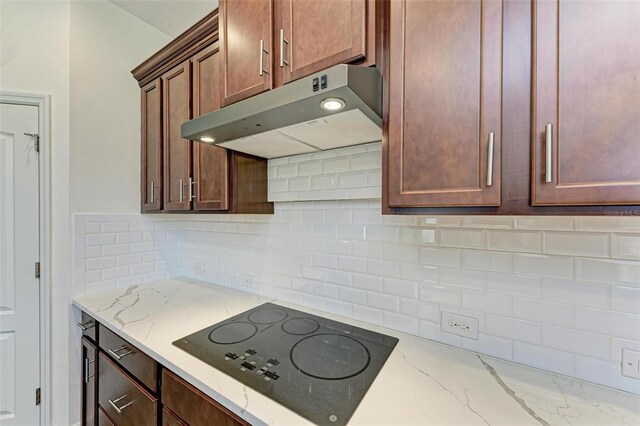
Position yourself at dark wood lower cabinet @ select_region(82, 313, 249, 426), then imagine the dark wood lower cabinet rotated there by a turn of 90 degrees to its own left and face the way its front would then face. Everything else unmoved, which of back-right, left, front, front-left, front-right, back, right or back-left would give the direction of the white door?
back

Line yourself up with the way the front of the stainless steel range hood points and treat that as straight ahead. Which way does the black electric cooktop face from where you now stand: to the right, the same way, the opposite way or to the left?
the same way

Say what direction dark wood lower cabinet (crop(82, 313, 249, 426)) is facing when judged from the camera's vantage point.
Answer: facing the viewer and to the left of the viewer

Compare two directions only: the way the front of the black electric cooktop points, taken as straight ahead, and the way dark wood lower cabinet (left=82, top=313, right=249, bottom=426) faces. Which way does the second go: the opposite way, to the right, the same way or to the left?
the same way

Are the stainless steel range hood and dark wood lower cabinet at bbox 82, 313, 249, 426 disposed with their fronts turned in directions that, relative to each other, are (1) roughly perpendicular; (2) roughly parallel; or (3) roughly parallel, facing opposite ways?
roughly parallel

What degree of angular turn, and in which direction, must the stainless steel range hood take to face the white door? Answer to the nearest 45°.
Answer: approximately 90° to its right

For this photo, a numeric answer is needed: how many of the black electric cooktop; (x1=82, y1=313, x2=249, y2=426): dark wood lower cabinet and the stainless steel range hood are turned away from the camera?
0

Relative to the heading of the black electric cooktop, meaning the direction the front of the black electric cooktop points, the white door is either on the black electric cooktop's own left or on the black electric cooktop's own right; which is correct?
on the black electric cooktop's own right
